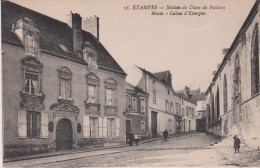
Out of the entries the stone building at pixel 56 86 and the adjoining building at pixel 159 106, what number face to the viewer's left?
0

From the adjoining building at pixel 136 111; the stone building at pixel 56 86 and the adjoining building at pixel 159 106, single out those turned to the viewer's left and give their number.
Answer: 0

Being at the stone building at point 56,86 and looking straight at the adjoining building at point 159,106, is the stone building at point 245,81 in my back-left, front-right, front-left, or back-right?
front-right

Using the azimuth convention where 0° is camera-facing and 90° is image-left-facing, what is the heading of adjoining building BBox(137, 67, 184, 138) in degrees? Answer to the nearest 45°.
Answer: approximately 315°

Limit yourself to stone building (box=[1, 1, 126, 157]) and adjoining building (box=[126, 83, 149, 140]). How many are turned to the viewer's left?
0

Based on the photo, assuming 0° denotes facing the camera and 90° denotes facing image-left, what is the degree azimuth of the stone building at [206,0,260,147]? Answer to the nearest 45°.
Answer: approximately 45°

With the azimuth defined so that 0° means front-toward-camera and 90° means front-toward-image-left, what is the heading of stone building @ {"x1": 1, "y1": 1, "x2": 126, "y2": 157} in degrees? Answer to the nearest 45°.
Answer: approximately 315°

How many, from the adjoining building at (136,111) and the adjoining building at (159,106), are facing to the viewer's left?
0

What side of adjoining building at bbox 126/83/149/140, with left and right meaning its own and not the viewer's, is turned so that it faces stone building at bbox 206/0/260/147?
front

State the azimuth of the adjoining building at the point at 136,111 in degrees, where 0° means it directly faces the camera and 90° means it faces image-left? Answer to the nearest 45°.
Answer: approximately 315°
